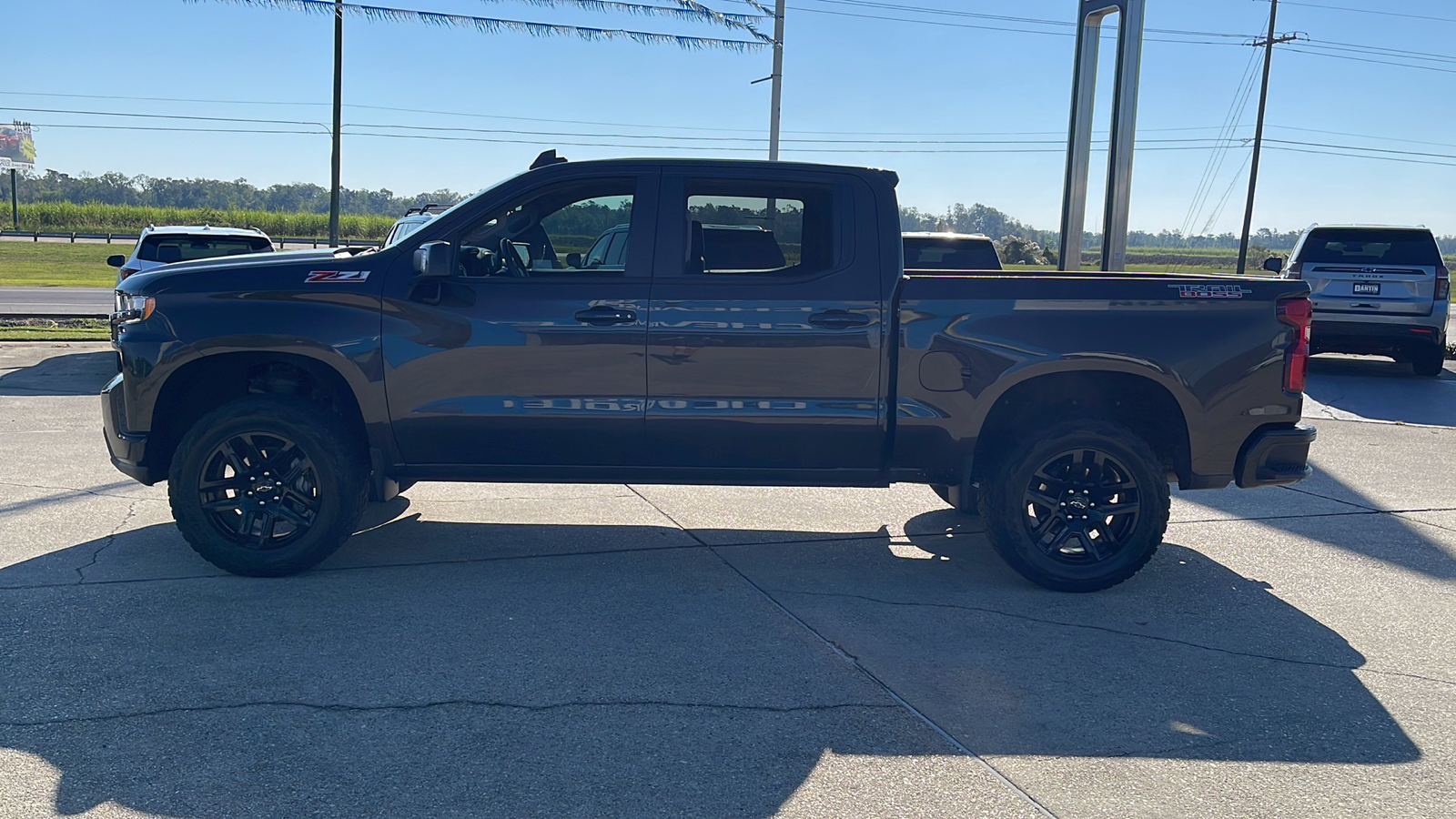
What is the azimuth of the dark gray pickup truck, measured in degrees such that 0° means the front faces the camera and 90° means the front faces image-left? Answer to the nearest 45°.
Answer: approximately 90°

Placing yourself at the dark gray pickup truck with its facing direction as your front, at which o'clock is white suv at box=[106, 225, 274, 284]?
The white suv is roughly at 2 o'clock from the dark gray pickup truck.

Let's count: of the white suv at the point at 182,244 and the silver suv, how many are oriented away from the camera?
2

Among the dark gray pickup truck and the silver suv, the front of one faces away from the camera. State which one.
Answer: the silver suv

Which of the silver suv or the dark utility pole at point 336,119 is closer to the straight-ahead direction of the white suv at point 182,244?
the dark utility pole

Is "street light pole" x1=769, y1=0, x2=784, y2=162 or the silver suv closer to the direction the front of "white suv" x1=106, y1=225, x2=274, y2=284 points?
the street light pole

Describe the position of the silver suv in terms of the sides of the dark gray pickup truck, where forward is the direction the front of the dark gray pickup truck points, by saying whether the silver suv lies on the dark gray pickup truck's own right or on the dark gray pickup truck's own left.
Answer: on the dark gray pickup truck's own right

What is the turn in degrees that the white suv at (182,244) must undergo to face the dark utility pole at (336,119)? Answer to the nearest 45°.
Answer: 0° — it already faces it

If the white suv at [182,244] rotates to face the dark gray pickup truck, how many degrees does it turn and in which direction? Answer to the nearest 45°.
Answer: approximately 180°

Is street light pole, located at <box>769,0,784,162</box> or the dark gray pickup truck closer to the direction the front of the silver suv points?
the street light pole

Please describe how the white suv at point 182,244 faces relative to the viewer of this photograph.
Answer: facing away from the viewer

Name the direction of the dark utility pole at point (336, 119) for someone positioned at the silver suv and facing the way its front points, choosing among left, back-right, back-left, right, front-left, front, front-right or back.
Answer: left

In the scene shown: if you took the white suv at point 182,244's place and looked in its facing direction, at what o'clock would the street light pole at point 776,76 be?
The street light pole is roughly at 2 o'clock from the white suv.

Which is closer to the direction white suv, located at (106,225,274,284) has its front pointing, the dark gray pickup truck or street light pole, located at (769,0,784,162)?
the street light pole

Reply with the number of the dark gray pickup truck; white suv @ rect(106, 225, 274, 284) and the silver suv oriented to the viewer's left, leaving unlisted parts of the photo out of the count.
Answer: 1

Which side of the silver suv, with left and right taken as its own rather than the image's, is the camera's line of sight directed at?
back
